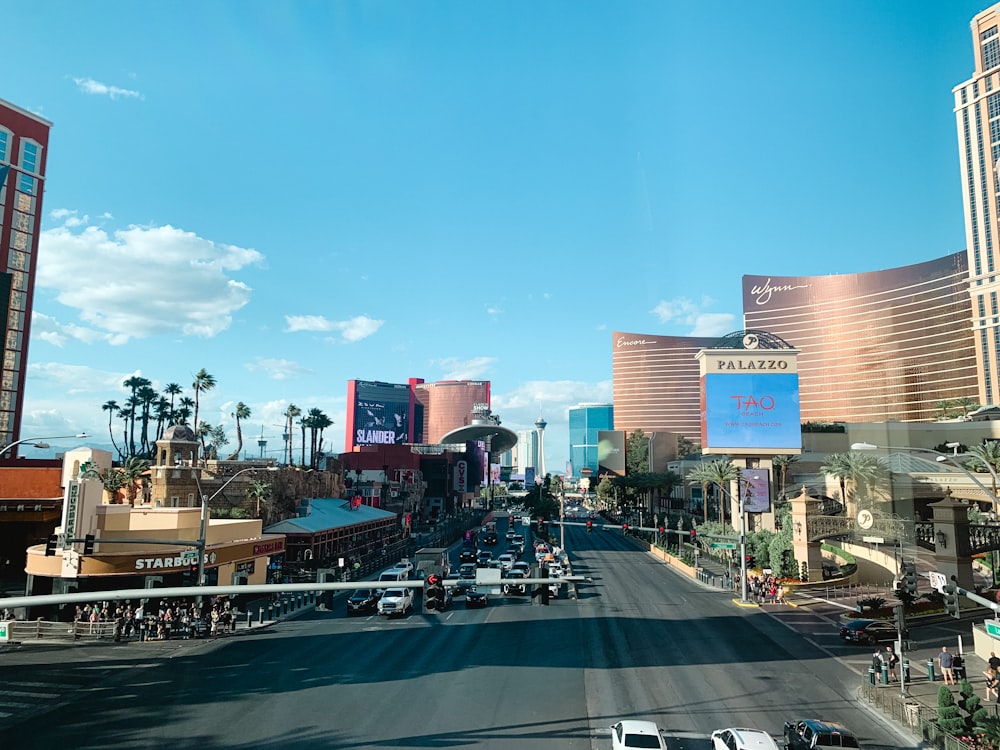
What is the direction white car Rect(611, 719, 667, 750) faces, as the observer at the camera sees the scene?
facing away from the viewer

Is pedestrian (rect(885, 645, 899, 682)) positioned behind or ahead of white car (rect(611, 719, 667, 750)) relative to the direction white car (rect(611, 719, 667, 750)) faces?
ahead

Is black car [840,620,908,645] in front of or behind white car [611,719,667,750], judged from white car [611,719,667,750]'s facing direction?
in front

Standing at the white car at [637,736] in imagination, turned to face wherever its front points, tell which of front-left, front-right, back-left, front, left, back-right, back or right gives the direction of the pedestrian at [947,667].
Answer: front-right

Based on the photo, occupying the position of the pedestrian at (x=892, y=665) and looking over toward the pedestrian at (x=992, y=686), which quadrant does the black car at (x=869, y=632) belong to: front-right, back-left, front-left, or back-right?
back-left

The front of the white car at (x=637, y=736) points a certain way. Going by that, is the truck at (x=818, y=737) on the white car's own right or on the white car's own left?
on the white car's own right

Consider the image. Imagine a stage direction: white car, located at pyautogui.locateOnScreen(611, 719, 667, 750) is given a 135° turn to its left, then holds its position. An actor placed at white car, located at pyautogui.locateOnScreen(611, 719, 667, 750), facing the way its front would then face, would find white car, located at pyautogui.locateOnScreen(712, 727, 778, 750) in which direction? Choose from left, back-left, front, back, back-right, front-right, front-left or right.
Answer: back-left

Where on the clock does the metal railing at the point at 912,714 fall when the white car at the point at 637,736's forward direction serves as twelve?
The metal railing is roughly at 2 o'clock from the white car.

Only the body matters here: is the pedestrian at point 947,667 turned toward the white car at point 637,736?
no

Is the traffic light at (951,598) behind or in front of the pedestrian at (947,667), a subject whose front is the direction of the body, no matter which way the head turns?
behind

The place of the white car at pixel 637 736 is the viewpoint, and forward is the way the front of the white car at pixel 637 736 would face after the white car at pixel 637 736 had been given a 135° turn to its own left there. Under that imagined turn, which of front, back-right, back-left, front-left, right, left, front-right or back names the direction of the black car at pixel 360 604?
right
